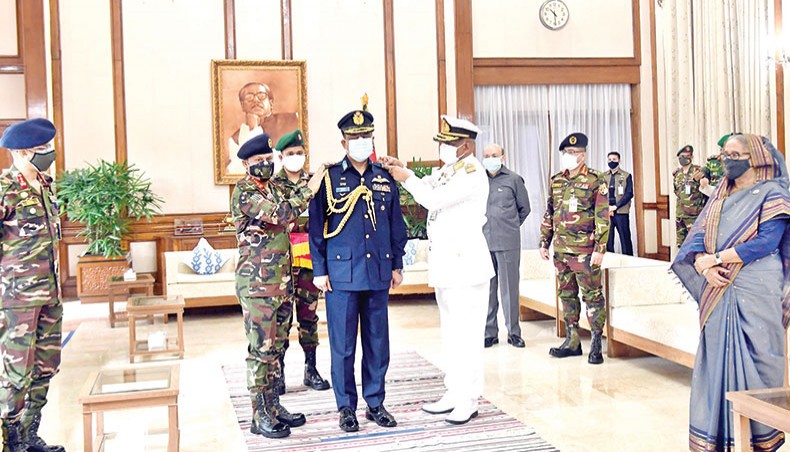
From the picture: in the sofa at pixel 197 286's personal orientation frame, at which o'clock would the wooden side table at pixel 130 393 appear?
The wooden side table is roughly at 12 o'clock from the sofa.

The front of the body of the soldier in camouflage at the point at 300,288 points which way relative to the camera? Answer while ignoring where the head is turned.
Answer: toward the camera

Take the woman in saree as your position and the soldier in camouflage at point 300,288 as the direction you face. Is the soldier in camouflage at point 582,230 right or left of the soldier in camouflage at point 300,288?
right

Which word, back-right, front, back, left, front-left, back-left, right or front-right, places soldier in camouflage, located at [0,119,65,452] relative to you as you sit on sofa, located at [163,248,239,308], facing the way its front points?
front

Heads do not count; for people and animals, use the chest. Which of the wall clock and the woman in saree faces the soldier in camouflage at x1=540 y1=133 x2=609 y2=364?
the wall clock

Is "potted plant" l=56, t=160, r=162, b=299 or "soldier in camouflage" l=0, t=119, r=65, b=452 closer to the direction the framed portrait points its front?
the soldier in camouflage

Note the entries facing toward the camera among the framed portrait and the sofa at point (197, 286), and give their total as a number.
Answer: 2

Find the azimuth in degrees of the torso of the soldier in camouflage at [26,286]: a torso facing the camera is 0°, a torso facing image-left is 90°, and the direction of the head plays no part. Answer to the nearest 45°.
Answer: approximately 315°

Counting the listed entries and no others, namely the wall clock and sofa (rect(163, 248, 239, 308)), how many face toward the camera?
2

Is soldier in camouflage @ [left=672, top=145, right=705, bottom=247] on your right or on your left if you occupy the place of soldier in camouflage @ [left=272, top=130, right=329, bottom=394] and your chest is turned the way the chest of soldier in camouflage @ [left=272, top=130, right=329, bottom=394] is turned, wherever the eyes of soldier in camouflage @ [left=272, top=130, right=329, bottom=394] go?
on your left

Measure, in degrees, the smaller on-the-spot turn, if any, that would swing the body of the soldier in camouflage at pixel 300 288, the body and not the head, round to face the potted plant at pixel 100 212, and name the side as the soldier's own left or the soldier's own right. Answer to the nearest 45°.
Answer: approximately 135° to the soldier's own right

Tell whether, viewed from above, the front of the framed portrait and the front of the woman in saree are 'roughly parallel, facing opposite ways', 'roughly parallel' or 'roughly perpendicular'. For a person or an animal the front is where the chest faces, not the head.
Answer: roughly perpendicular

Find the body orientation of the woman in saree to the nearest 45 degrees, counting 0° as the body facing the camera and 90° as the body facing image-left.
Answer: approximately 45°

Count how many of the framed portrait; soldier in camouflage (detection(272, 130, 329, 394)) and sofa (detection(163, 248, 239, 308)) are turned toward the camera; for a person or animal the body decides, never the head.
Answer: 3

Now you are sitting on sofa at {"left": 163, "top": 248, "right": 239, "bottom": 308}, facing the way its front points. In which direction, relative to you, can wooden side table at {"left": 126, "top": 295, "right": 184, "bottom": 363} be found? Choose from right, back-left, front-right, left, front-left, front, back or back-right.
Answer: front

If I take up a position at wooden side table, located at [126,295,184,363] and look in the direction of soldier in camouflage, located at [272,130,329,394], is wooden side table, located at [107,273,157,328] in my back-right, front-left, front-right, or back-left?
back-left

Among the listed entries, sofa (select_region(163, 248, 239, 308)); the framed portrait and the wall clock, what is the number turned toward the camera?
3
